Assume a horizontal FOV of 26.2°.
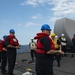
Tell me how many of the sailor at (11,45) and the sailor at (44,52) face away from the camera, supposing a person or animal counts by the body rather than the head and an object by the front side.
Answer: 0

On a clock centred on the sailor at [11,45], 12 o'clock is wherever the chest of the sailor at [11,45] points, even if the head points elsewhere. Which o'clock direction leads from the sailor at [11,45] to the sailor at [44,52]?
the sailor at [44,52] is roughly at 1 o'clock from the sailor at [11,45].
